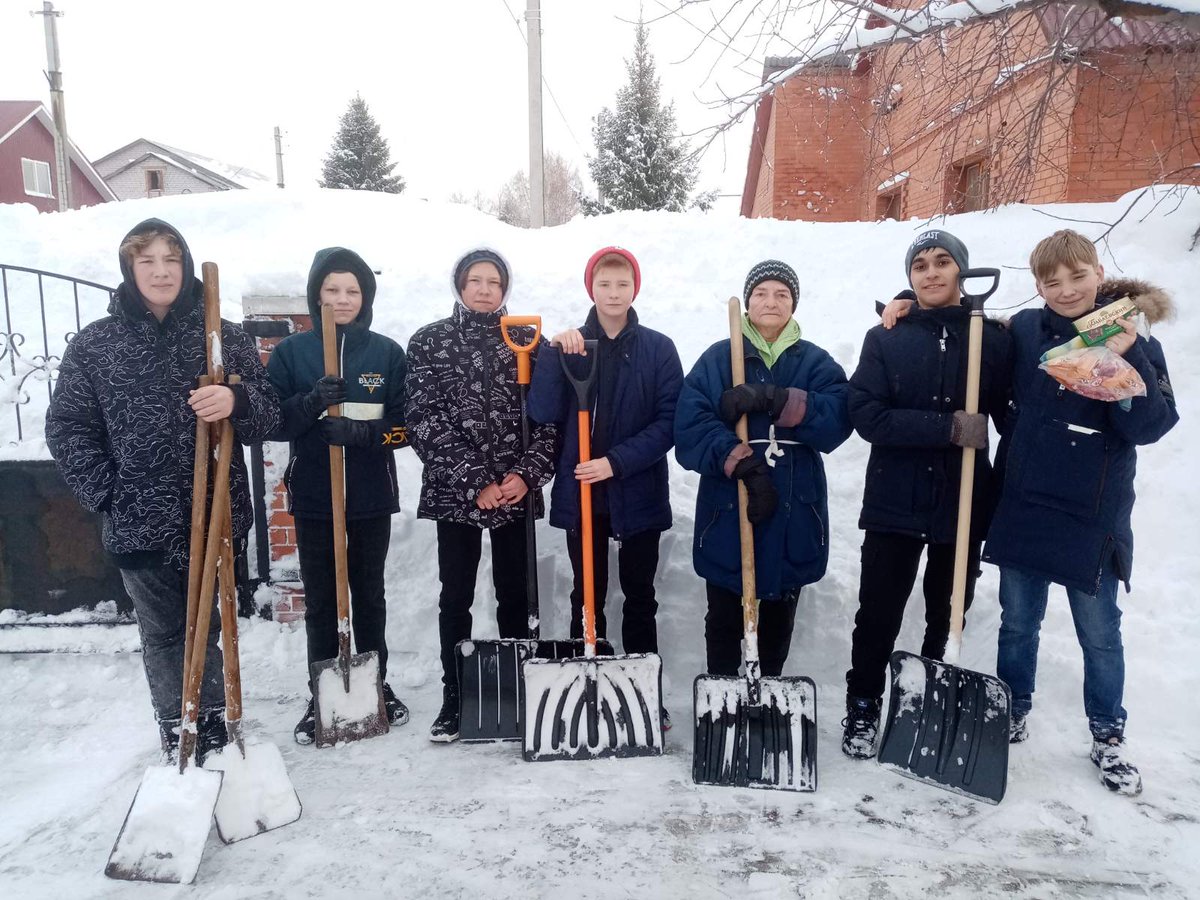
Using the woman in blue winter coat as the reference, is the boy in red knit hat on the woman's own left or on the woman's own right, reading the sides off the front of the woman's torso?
on the woman's own right

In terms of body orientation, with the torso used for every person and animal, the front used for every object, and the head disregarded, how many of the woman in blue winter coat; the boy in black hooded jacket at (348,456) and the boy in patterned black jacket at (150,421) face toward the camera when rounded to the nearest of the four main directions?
3

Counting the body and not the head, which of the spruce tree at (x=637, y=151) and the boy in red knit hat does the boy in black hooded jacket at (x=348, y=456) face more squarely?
the boy in red knit hat

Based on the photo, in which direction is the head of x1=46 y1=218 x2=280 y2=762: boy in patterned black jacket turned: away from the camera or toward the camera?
toward the camera

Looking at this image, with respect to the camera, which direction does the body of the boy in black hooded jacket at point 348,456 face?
toward the camera

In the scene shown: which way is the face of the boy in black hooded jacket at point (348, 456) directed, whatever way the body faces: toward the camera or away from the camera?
toward the camera

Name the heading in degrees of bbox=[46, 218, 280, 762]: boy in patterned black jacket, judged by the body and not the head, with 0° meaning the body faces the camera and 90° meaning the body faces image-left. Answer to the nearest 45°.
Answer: approximately 0°

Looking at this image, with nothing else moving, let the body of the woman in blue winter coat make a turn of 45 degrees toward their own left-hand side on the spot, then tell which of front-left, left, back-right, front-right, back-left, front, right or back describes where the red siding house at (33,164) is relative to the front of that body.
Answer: back

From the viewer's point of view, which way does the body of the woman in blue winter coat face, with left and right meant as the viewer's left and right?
facing the viewer

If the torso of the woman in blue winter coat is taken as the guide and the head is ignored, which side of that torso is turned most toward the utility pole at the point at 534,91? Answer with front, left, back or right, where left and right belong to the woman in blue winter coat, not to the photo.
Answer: back

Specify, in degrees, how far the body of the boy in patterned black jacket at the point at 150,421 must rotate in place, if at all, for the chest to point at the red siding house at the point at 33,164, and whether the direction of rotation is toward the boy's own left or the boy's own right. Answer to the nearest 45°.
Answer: approximately 180°

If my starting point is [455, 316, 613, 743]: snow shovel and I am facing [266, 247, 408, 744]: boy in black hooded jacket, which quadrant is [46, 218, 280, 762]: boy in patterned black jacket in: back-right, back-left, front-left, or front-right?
front-left
